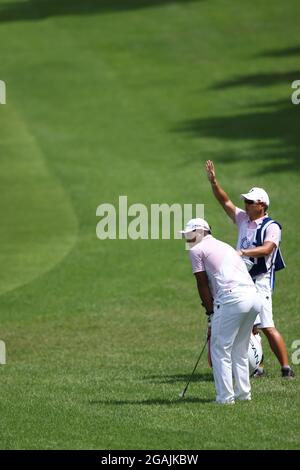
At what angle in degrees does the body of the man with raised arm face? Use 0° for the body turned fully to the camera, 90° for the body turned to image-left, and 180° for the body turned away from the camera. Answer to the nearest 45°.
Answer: approximately 45°

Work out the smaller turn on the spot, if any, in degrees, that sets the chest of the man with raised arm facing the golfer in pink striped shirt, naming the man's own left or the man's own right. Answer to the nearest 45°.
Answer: approximately 45° to the man's own left
